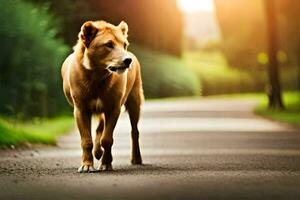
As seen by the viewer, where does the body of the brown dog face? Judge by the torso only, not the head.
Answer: toward the camera
